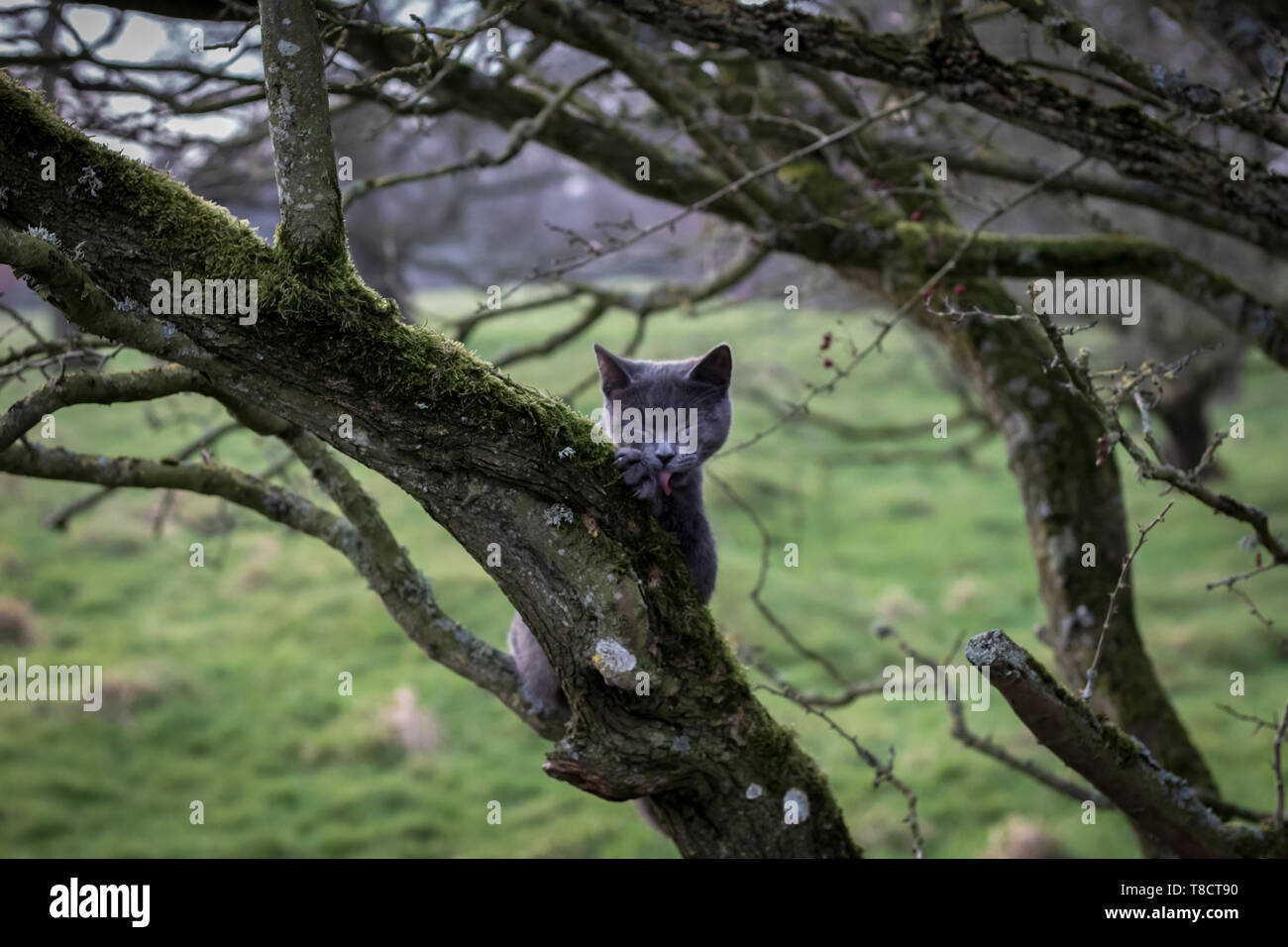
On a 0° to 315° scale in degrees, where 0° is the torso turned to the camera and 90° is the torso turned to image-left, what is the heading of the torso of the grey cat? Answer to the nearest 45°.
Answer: approximately 0°
